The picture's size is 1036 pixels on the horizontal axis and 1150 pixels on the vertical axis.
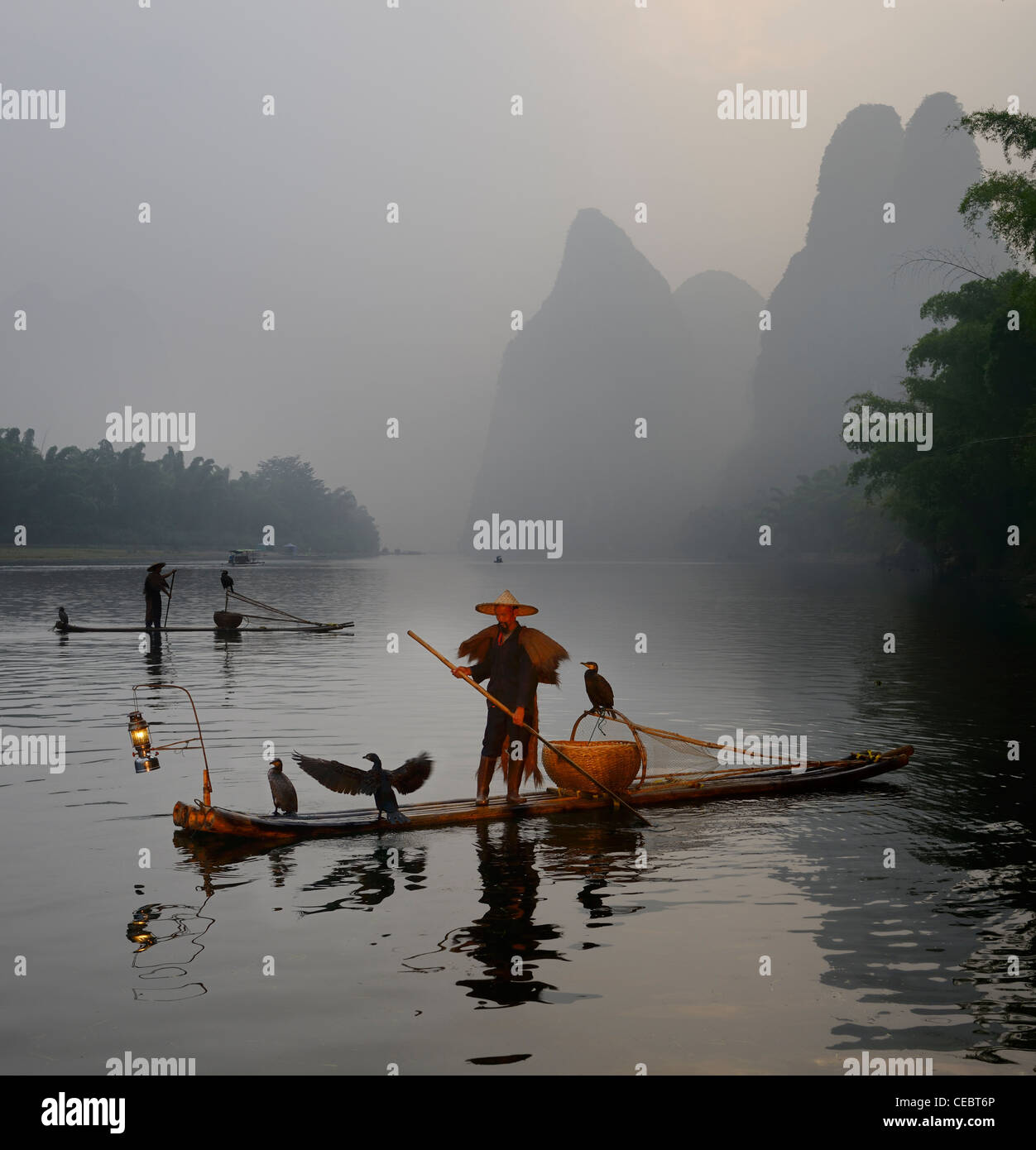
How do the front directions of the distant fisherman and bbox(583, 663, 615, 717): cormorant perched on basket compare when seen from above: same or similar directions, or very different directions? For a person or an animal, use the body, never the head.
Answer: very different directions

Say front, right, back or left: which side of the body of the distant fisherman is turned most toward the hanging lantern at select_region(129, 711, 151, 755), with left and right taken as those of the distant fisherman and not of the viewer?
right

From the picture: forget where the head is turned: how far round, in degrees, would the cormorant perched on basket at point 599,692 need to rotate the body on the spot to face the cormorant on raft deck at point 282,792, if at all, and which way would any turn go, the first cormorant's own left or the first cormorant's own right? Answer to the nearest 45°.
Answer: approximately 45° to the first cormorant's own left

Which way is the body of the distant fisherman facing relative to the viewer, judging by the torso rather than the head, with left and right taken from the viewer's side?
facing to the right of the viewer

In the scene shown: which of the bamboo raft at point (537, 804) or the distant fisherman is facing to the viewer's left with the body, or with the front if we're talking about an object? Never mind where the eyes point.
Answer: the bamboo raft

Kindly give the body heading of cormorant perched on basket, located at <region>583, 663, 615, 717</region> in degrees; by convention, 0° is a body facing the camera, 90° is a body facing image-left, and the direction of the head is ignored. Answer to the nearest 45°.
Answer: approximately 90°

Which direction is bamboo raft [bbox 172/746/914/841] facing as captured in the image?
to the viewer's left
